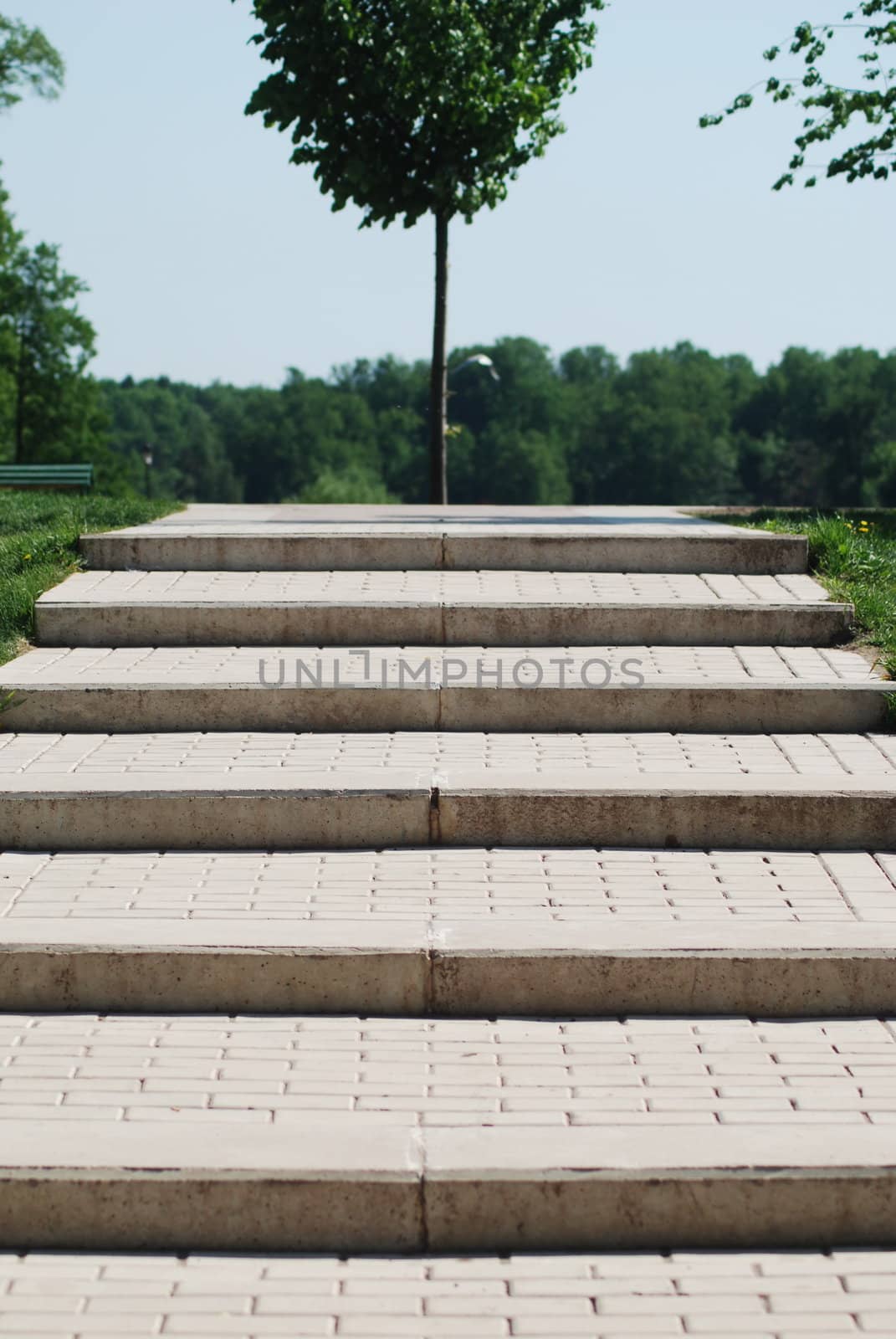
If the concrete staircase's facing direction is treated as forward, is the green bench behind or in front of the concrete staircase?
behind

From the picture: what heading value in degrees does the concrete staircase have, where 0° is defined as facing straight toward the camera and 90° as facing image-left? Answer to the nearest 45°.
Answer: approximately 0°

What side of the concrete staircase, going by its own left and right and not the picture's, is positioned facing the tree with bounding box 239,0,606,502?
back

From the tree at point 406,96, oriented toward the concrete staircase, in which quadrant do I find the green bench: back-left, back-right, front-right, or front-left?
back-right

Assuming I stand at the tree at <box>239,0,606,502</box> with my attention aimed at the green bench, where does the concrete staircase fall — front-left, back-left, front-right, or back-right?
back-left
